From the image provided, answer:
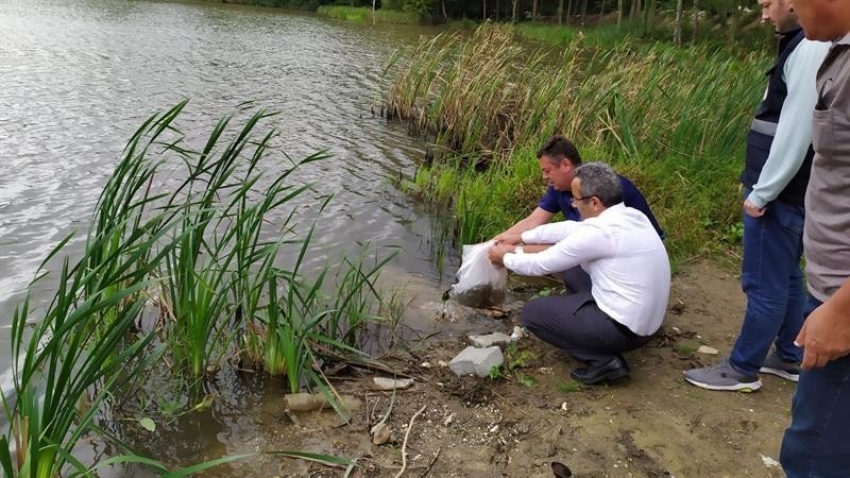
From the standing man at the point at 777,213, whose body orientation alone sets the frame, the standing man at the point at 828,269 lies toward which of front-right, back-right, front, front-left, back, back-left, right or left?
left

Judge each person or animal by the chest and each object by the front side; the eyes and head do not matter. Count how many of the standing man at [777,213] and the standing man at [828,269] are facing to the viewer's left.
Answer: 2

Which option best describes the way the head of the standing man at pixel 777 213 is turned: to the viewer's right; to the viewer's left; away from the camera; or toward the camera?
to the viewer's left

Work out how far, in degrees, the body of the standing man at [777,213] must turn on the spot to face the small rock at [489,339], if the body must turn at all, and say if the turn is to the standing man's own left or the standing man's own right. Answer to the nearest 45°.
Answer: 0° — they already face it

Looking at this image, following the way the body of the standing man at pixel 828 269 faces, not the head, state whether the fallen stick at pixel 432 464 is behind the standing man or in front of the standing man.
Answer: in front

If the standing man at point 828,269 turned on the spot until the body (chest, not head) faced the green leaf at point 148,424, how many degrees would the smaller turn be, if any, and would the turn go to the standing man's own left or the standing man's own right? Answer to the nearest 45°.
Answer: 0° — they already face it

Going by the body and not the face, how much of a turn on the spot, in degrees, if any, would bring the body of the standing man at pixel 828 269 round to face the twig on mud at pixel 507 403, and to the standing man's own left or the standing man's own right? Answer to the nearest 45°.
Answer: approximately 45° to the standing man's own right

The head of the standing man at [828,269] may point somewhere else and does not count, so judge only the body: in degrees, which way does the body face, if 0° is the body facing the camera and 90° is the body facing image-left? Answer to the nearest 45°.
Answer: approximately 90°

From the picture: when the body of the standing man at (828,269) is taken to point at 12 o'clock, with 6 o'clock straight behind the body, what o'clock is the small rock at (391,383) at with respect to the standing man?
The small rock is roughly at 1 o'clock from the standing man.

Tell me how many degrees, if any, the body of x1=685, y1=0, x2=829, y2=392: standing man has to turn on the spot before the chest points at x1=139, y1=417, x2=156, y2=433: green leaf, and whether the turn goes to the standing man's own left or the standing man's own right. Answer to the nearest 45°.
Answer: approximately 45° to the standing man's own left

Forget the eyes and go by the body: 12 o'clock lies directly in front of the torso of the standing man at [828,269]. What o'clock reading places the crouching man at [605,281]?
The crouching man is roughly at 2 o'clock from the standing man.

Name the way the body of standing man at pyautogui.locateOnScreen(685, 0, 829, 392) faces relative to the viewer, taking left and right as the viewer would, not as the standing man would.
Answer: facing to the left of the viewer
